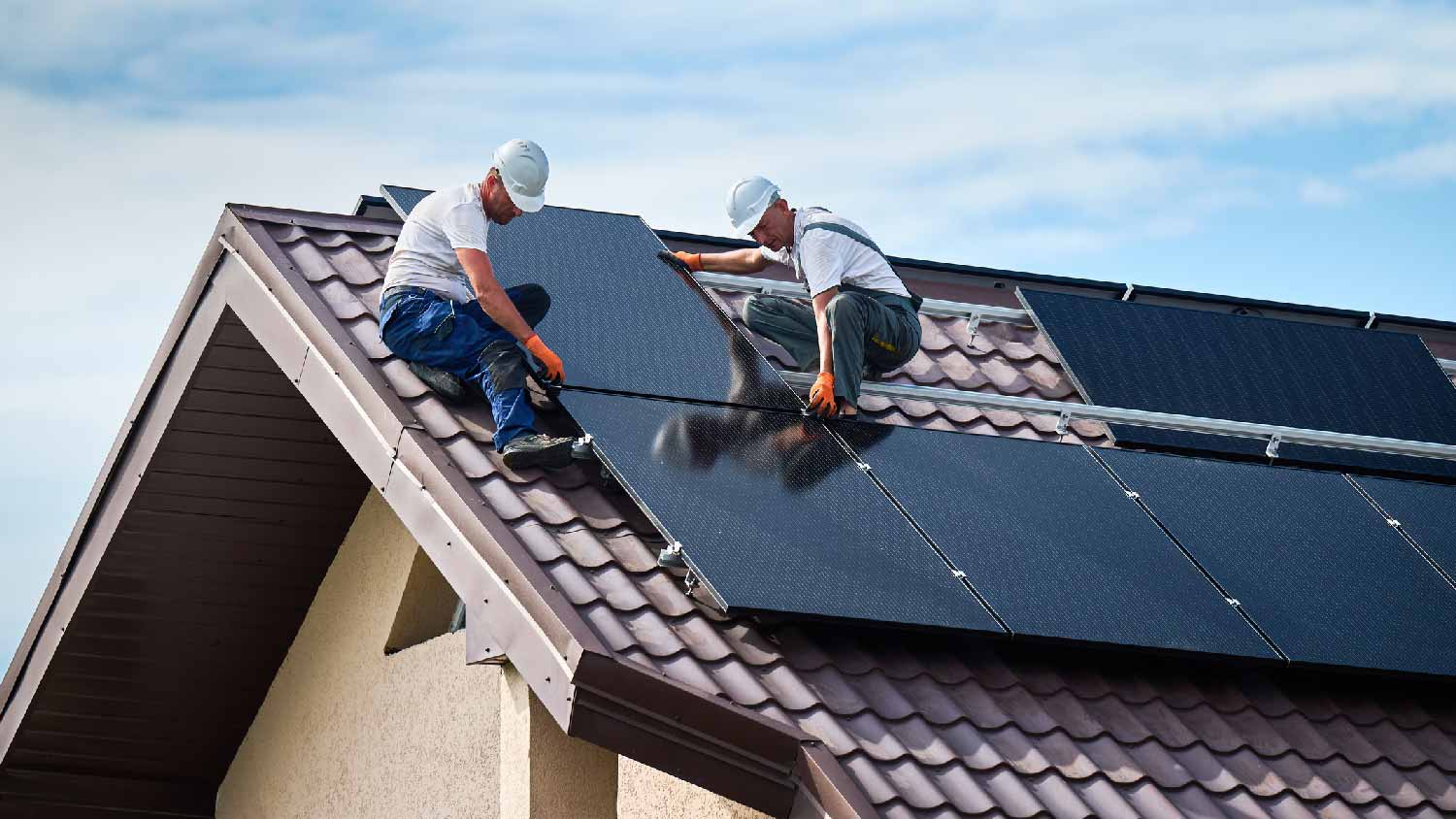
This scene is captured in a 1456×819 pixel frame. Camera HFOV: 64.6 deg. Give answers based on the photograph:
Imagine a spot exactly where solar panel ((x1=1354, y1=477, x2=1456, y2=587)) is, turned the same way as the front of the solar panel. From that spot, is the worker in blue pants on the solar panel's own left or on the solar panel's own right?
on the solar panel's own right

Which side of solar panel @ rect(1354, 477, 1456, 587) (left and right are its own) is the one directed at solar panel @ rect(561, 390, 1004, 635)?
right

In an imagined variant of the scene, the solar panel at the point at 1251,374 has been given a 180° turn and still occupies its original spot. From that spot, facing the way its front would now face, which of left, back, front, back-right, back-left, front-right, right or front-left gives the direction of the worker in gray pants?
left

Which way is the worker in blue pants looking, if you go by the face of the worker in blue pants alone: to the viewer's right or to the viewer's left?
to the viewer's right

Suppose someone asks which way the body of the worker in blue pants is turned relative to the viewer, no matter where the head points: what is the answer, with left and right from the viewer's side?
facing to the right of the viewer

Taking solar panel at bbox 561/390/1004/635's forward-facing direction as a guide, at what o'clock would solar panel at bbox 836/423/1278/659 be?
solar panel at bbox 836/423/1278/659 is roughly at 10 o'clock from solar panel at bbox 561/390/1004/635.

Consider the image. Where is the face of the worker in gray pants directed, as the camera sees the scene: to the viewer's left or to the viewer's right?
to the viewer's left

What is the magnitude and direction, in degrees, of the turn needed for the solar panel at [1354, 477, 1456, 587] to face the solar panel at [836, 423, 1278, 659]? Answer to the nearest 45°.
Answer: approximately 90° to its right
